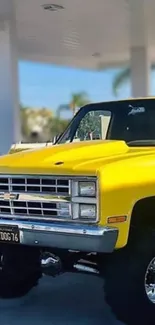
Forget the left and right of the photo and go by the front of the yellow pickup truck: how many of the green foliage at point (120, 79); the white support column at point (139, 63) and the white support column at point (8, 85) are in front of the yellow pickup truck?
0

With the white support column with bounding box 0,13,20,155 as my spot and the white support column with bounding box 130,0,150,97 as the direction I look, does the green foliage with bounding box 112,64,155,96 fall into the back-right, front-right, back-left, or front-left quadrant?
front-left

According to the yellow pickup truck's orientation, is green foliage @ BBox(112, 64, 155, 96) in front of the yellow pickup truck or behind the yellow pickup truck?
behind

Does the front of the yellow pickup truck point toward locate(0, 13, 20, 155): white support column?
no

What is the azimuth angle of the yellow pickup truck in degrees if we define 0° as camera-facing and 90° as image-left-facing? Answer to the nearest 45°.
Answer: approximately 45°

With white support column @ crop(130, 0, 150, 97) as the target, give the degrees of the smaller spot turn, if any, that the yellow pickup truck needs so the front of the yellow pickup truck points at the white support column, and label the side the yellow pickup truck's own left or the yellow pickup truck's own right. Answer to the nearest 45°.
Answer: approximately 135° to the yellow pickup truck's own right
